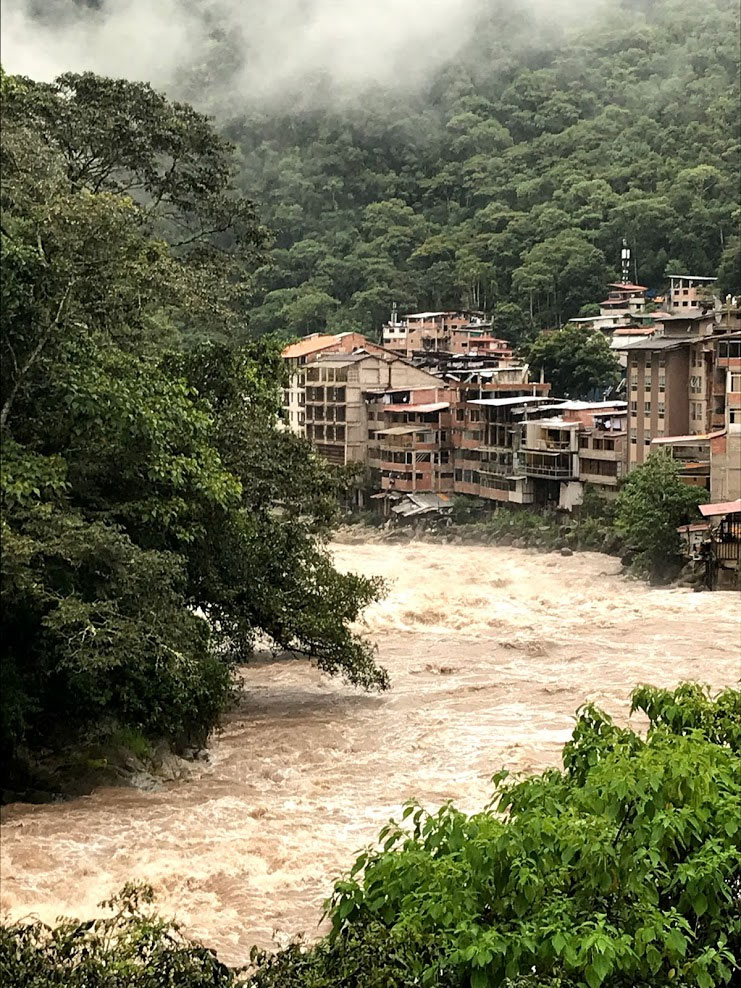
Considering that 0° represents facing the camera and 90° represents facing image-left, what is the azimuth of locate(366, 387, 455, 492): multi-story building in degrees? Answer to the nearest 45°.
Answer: approximately 0°

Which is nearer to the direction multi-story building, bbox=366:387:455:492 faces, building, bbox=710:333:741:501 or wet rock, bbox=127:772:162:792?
the wet rock

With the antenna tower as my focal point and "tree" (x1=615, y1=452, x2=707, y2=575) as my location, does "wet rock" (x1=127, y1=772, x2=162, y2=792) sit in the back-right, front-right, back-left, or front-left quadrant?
back-left

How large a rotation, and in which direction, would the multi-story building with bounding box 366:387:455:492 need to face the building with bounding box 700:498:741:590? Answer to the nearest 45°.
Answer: approximately 45° to its left

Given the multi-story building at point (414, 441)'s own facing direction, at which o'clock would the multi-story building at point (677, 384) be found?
the multi-story building at point (677, 384) is roughly at 10 o'clock from the multi-story building at point (414, 441).

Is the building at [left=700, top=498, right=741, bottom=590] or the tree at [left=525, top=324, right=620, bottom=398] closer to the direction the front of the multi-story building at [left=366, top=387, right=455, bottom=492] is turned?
the building

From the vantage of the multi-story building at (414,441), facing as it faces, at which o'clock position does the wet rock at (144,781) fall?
The wet rock is roughly at 12 o'clock from the multi-story building.

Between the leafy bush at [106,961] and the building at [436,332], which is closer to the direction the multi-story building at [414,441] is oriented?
the leafy bush

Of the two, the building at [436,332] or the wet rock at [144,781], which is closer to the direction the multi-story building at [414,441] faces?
the wet rock

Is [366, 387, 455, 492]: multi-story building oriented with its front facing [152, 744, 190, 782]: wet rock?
yes

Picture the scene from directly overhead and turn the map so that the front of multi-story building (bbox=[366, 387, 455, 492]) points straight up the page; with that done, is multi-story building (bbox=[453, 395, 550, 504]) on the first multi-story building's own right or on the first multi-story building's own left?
on the first multi-story building's own left

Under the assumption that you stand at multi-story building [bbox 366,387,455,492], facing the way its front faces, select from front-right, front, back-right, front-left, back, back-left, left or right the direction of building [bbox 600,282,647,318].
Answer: back-left

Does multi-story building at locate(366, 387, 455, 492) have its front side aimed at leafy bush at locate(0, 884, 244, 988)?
yes

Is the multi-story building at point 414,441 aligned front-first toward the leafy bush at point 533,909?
yes

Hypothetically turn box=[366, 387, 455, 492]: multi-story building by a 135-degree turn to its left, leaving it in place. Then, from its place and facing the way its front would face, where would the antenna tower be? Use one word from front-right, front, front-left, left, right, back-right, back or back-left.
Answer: front
